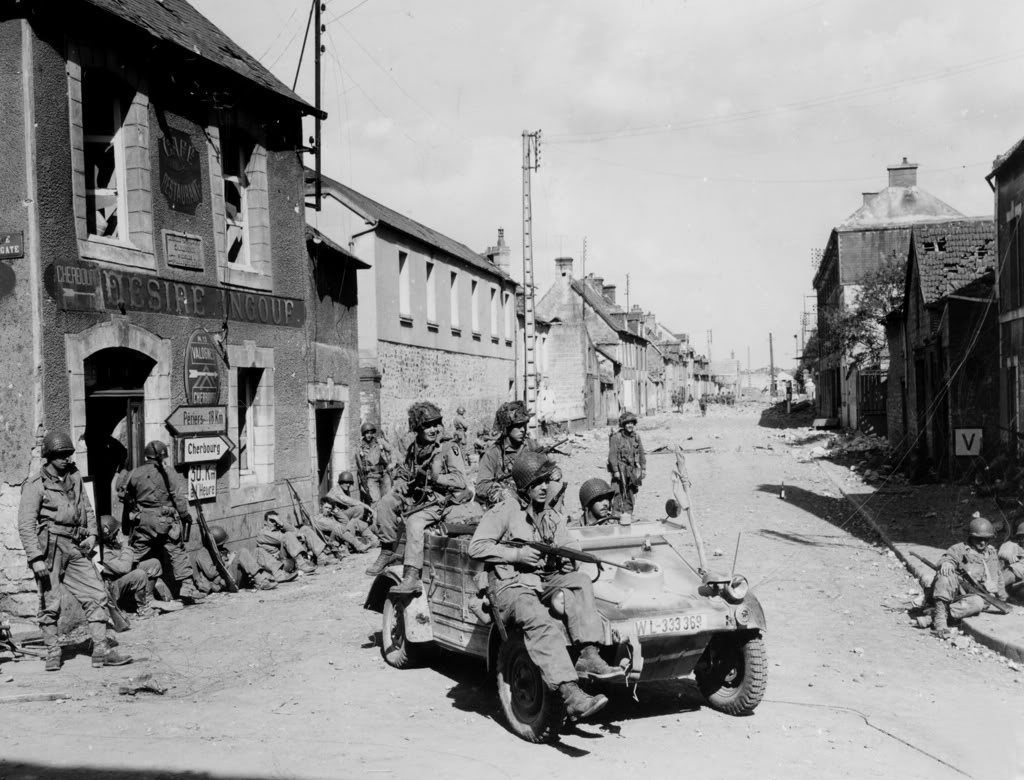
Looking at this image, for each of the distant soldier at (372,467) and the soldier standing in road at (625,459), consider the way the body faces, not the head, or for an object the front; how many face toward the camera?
2

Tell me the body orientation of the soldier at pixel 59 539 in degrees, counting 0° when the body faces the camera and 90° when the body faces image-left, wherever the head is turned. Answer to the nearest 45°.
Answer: approximately 315°

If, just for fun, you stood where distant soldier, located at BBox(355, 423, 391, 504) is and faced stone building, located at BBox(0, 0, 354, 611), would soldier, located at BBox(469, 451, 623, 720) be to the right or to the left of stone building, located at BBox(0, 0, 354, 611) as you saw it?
left

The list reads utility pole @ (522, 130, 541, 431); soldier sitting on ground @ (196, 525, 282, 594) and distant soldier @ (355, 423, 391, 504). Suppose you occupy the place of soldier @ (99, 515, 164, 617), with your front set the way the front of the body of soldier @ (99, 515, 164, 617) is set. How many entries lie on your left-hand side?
3

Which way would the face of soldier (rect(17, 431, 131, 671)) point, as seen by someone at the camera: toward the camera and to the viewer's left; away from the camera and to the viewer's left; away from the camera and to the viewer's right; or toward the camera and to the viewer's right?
toward the camera and to the viewer's right

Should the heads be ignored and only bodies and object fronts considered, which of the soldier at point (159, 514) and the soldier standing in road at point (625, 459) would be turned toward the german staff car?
the soldier standing in road

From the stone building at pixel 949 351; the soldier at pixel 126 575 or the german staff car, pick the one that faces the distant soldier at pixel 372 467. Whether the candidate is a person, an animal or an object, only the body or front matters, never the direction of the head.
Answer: the stone building

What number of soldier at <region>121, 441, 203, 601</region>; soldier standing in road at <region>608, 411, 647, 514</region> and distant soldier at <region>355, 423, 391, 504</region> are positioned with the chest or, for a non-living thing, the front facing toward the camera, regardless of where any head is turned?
2

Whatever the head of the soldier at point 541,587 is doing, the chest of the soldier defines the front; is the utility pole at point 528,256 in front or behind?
behind
